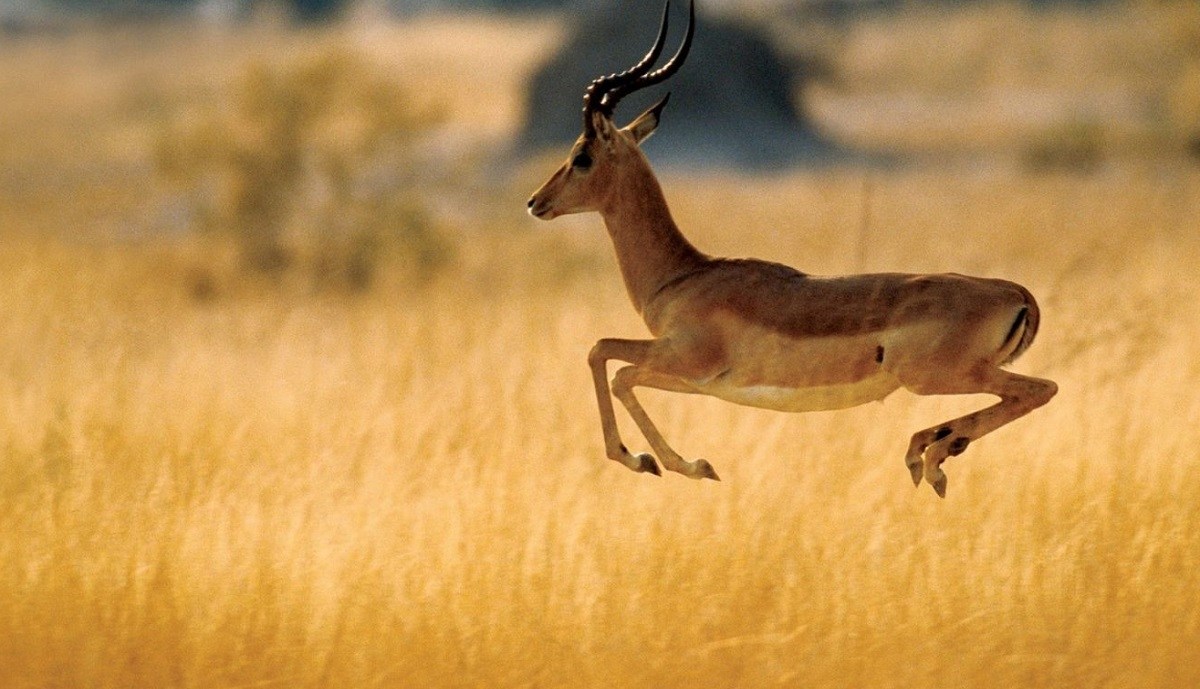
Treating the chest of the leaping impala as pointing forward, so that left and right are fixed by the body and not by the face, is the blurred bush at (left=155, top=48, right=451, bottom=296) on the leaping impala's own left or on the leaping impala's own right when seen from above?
on the leaping impala's own right

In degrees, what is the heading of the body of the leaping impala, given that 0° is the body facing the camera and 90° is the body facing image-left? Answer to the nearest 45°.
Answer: approximately 90°

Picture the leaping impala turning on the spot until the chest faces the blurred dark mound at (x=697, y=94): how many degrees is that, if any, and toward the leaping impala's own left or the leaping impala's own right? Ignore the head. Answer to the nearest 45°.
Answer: approximately 90° to the leaping impala's own right

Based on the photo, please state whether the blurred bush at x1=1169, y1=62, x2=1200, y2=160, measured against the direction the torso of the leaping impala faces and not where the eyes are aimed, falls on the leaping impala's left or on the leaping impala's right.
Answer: on the leaping impala's right
